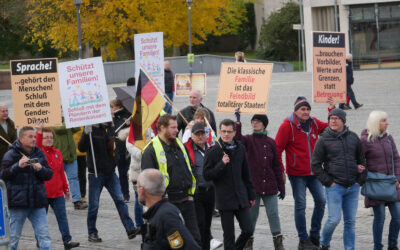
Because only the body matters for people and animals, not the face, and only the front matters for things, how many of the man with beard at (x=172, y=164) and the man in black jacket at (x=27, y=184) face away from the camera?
0

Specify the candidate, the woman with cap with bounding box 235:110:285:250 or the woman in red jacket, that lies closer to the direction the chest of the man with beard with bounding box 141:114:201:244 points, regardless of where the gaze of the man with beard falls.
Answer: the woman with cap

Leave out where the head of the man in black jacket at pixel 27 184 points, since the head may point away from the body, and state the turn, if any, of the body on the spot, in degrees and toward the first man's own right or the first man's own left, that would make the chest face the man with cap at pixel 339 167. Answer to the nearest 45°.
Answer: approximately 45° to the first man's own left

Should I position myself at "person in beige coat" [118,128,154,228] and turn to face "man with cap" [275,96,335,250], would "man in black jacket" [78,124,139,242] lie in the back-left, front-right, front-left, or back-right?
back-right

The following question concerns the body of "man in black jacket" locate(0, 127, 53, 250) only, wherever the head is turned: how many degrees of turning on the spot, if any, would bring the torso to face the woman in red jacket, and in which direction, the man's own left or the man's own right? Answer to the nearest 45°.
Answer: approximately 90° to the man's own left

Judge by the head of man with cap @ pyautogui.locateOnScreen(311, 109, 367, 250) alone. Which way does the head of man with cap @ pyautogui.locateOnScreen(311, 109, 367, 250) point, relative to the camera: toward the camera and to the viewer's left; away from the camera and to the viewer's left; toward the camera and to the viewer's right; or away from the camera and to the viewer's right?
toward the camera and to the viewer's left

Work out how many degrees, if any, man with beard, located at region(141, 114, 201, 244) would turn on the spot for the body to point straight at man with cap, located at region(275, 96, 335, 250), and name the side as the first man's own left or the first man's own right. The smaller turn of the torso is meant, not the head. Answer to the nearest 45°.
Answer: approximately 90° to the first man's own left
